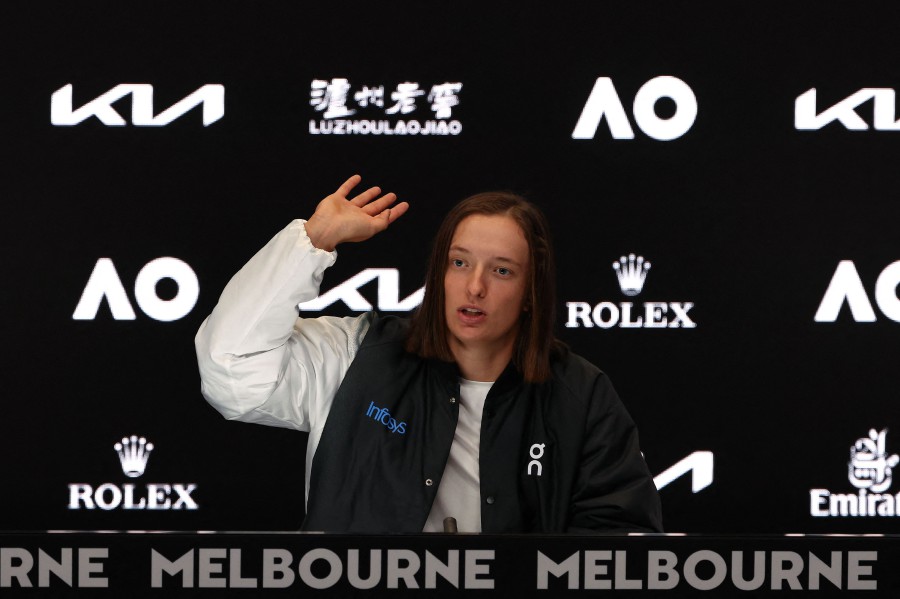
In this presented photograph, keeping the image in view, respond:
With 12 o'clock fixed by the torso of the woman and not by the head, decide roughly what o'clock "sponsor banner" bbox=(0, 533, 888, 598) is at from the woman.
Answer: The sponsor banner is roughly at 12 o'clock from the woman.

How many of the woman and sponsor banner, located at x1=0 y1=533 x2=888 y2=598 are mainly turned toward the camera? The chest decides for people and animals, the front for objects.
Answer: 2

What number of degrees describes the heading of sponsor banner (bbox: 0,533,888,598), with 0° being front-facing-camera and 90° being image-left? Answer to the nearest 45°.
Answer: approximately 0°

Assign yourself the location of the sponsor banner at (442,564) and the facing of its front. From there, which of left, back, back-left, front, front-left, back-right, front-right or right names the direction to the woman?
back

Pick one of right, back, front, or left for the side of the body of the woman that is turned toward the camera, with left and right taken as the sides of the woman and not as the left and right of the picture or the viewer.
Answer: front

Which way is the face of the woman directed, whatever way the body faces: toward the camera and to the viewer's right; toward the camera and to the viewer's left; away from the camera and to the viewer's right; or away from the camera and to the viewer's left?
toward the camera and to the viewer's left
